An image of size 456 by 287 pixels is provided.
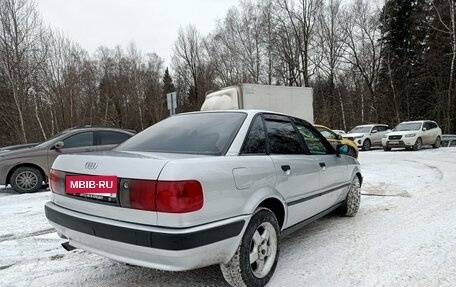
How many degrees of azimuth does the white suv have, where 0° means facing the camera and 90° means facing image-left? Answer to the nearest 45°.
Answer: approximately 45°

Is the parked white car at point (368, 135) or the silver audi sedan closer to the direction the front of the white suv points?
the silver audi sedan

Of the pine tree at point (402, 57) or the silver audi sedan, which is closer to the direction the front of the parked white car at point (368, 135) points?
the silver audi sedan

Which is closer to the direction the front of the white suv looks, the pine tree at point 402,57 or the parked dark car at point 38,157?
the parked dark car

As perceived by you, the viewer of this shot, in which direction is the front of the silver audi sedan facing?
facing away from the viewer and to the right of the viewer

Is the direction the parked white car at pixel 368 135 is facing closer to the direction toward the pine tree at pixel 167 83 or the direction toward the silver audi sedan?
the silver audi sedan

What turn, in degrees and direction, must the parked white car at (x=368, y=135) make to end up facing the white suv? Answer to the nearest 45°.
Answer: approximately 90° to its left

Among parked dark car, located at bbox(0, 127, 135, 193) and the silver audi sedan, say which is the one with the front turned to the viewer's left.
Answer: the parked dark car

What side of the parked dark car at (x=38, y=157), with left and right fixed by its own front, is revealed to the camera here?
left

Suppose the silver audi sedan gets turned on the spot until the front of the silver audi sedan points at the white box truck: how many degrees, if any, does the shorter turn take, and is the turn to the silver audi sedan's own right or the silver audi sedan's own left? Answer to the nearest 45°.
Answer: approximately 45° to the silver audi sedan's own left

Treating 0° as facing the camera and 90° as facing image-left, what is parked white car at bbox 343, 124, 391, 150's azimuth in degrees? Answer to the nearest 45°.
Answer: approximately 45°

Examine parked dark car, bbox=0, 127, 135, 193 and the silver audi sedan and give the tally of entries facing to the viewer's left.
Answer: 1
